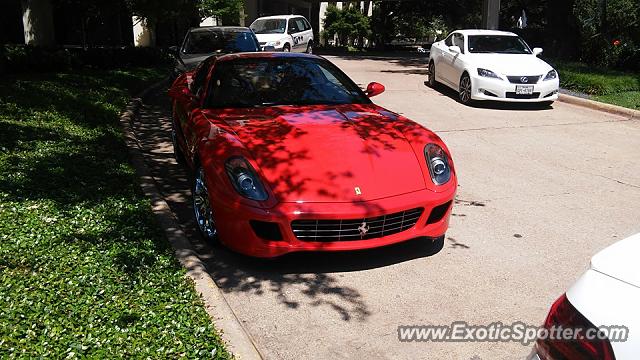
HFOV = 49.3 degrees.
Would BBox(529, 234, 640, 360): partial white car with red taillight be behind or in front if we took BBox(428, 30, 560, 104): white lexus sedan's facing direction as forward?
in front

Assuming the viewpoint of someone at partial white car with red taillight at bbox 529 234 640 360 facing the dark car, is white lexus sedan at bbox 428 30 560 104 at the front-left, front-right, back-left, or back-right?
front-right

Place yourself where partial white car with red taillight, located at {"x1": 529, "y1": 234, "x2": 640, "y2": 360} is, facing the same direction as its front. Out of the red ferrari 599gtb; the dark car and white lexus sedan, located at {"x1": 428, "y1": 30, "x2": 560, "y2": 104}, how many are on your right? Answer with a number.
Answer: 0

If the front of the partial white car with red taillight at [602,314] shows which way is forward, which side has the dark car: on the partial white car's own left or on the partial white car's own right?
on the partial white car's own left

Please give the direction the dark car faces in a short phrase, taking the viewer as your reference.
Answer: facing the viewer

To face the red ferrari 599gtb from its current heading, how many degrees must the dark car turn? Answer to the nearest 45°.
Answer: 0° — it already faces it

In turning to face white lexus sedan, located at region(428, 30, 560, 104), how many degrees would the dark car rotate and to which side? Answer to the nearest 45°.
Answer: approximately 90° to its left

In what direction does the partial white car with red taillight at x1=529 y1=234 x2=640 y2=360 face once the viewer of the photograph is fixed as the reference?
facing away from the viewer and to the right of the viewer

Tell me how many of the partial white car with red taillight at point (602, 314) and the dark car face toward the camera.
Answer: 1

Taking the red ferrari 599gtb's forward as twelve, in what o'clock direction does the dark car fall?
The dark car is roughly at 7 o'clock from the red ferrari 599gtb.

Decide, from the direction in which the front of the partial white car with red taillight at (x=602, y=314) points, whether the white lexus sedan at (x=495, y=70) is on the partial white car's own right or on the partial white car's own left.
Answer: on the partial white car's own left

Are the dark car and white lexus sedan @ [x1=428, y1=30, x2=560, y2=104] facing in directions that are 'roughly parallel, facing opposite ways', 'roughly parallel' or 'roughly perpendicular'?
roughly parallel

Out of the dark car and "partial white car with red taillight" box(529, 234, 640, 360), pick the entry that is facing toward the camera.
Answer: the dark car

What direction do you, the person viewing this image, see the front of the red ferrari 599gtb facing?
facing the viewer and to the right of the viewer

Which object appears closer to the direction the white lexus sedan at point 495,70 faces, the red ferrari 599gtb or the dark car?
the red ferrari 599gtb

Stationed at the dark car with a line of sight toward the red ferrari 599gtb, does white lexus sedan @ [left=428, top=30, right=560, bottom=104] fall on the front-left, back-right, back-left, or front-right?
front-left

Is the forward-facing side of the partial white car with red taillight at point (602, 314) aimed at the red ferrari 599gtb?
no

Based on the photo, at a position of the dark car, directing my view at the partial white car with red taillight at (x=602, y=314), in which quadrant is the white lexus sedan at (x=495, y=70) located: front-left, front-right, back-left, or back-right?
front-left

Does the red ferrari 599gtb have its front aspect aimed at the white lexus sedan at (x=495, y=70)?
no
